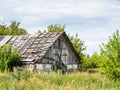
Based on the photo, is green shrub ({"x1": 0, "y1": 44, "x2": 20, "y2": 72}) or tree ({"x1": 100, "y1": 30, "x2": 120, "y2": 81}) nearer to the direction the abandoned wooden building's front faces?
the tree

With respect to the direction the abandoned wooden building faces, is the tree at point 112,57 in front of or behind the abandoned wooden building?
in front

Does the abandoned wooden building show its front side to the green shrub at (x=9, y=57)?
no

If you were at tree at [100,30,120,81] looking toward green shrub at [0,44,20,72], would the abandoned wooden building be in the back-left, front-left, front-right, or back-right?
front-right

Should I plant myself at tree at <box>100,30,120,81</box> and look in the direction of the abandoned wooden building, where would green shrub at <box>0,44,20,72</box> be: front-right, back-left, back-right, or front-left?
front-left

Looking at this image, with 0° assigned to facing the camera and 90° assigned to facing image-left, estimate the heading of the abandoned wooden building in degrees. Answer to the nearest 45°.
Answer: approximately 315°
